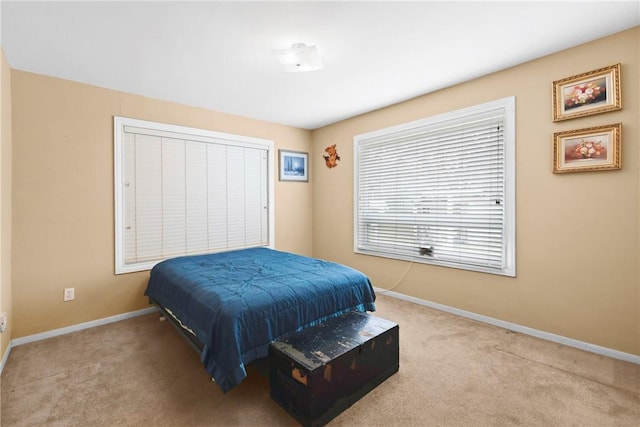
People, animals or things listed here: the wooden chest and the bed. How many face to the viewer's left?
0

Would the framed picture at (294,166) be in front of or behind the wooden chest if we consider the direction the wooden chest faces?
behind

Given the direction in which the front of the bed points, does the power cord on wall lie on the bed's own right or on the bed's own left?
on the bed's own left

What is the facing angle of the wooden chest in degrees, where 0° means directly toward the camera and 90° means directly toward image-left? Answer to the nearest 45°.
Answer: approximately 315°

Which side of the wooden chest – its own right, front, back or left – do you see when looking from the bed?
back

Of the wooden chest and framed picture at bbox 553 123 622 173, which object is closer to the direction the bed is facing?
the wooden chest

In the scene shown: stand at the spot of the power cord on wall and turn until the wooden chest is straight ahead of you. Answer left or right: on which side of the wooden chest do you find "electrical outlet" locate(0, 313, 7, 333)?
right

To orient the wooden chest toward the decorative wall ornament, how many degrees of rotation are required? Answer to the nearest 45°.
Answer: approximately 135° to its left
